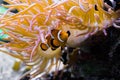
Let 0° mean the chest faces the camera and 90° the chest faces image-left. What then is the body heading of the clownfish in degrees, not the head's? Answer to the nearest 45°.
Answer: approximately 270°
